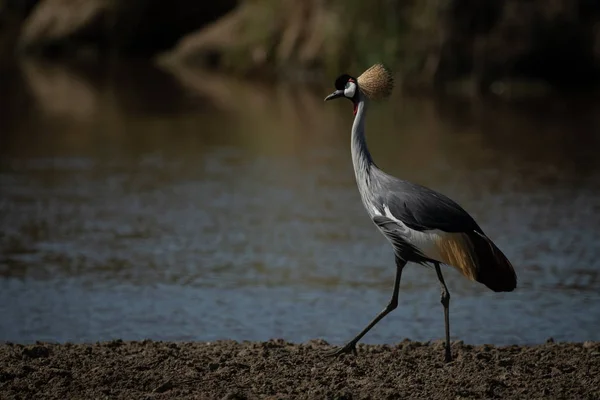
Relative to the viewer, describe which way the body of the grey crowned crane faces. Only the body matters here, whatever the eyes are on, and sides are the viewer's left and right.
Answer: facing to the left of the viewer
